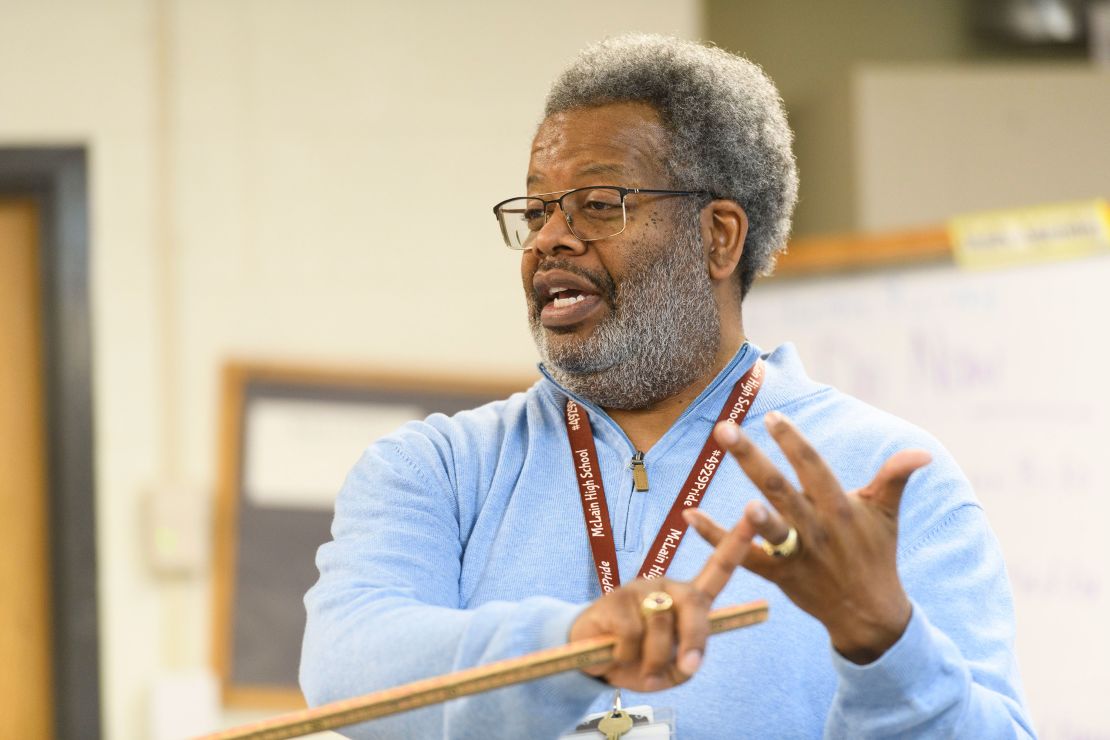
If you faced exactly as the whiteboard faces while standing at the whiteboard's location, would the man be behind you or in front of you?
in front

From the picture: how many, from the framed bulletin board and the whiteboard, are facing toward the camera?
2

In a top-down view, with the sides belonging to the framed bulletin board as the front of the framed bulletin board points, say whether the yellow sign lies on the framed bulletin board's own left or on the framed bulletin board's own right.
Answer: on the framed bulletin board's own left

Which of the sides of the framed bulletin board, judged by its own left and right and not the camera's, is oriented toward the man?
front

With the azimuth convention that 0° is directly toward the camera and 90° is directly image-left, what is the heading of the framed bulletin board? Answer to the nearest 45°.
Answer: approximately 0°

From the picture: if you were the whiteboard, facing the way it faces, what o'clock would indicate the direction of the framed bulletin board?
The framed bulletin board is roughly at 3 o'clock from the whiteboard.

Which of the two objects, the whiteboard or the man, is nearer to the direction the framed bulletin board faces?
the man

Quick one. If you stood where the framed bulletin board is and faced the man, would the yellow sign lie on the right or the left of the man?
left

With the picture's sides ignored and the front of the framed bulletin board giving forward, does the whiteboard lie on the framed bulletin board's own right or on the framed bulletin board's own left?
on the framed bulletin board's own left

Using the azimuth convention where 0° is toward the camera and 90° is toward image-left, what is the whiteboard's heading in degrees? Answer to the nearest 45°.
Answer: approximately 0°
